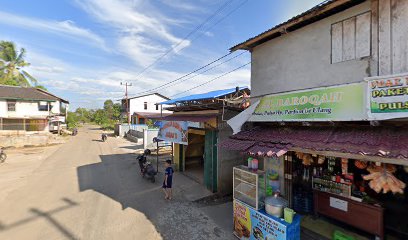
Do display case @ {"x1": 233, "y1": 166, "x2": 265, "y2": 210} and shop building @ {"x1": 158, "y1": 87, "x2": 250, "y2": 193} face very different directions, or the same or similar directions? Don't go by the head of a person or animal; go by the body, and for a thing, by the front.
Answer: same or similar directions

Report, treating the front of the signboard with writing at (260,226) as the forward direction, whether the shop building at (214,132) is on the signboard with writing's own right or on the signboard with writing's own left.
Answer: on the signboard with writing's own right

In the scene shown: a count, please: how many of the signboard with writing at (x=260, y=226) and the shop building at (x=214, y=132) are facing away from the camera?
0

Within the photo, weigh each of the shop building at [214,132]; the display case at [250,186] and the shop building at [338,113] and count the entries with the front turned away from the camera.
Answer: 0

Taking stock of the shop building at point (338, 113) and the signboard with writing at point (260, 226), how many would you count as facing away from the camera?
0

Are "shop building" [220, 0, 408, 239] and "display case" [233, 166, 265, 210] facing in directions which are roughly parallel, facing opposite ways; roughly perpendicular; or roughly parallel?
roughly parallel

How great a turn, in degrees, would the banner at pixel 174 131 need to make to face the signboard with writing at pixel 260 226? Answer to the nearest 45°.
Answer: approximately 45° to its left

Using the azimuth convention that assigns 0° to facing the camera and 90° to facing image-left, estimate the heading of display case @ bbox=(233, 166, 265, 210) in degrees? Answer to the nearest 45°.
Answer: approximately 45°

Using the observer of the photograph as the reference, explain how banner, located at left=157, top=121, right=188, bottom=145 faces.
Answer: facing the viewer

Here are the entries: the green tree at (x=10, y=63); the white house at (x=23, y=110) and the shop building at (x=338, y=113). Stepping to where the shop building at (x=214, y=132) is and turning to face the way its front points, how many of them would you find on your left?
1

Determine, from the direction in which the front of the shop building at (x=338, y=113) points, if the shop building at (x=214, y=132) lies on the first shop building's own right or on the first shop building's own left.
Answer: on the first shop building's own right

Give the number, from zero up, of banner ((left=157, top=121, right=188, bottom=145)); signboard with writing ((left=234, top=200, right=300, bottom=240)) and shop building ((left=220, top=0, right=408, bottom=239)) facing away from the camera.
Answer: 0

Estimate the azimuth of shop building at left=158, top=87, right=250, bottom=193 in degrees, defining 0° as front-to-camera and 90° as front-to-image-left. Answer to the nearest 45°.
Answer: approximately 45°
